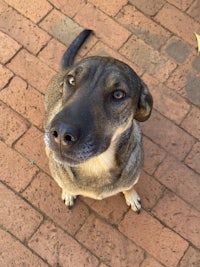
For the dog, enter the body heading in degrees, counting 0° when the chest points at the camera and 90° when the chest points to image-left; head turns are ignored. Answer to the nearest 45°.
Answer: approximately 0°
